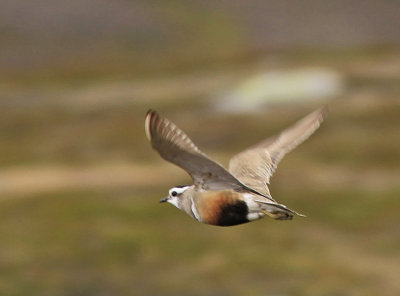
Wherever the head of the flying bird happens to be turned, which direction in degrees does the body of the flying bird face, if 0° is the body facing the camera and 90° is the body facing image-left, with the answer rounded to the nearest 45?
approximately 90°
